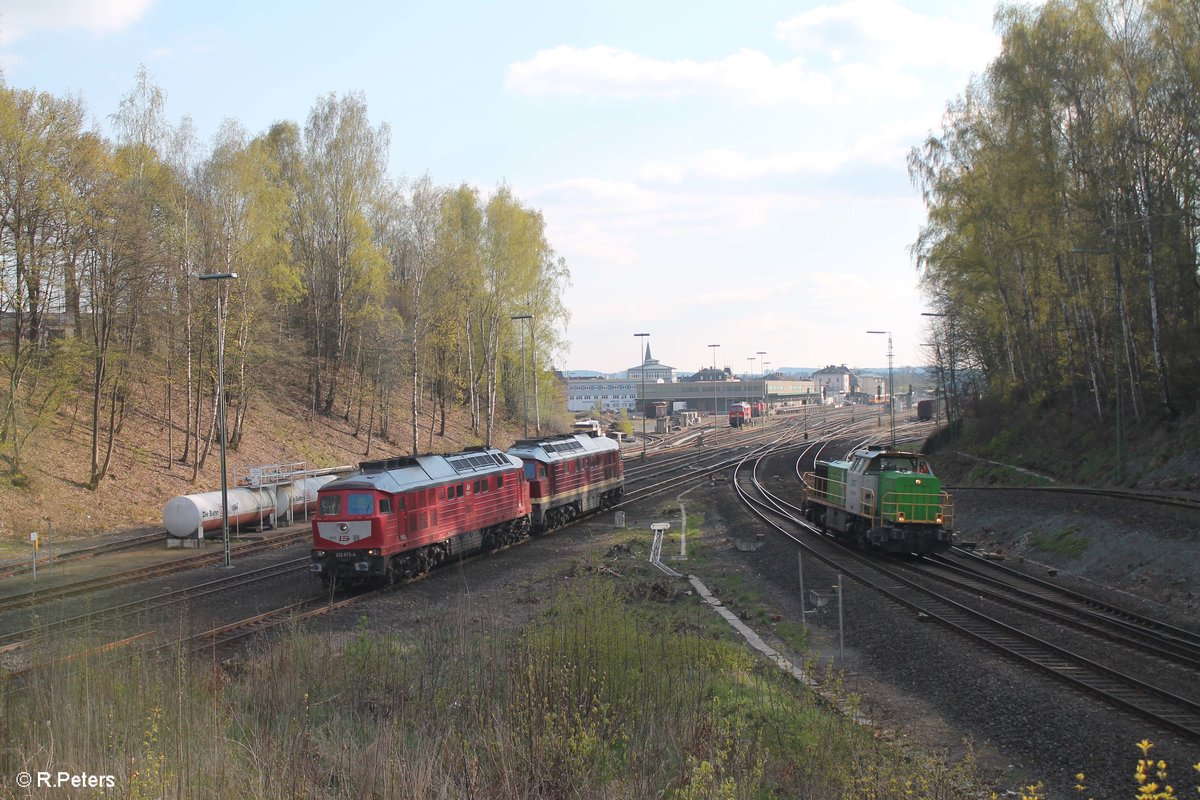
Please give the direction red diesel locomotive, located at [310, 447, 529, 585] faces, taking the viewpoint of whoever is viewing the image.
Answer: facing the viewer and to the left of the viewer

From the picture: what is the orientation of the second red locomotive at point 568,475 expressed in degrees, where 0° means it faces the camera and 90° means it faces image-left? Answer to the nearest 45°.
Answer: approximately 45°

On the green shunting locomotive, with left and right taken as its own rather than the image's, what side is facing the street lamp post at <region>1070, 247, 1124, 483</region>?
left

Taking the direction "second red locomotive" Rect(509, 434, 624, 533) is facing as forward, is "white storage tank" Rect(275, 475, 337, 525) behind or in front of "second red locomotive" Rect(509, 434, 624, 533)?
in front

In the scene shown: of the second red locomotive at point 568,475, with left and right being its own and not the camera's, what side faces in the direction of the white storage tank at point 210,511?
front

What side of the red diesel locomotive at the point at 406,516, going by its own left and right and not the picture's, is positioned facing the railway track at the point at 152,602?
front

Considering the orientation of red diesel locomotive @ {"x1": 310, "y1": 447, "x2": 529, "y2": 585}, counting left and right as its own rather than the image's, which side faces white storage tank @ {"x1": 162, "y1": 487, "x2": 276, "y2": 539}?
right

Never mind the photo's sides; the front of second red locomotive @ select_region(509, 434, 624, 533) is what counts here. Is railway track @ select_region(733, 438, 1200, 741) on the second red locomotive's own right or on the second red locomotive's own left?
on the second red locomotive's own left

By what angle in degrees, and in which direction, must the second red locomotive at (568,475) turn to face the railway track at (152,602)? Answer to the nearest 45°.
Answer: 0° — it already faces it

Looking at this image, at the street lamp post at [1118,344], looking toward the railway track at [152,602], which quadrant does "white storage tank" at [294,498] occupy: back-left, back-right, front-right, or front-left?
front-right

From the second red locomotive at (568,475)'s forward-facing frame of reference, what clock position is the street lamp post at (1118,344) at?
The street lamp post is roughly at 8 o'clock from the second red locomotive.

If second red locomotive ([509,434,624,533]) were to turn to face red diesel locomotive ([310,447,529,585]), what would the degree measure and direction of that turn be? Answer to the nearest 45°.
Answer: approximately 45° to its left

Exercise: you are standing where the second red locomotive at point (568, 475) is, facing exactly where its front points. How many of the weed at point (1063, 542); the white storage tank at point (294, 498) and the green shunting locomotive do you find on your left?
2

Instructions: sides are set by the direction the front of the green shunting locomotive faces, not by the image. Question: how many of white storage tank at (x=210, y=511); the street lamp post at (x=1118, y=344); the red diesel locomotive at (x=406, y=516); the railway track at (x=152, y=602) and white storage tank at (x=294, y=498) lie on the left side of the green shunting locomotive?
1

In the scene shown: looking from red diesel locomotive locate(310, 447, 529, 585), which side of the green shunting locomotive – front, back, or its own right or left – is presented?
right

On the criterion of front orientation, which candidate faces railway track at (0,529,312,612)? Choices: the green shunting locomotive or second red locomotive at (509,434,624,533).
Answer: the second red locomotive
